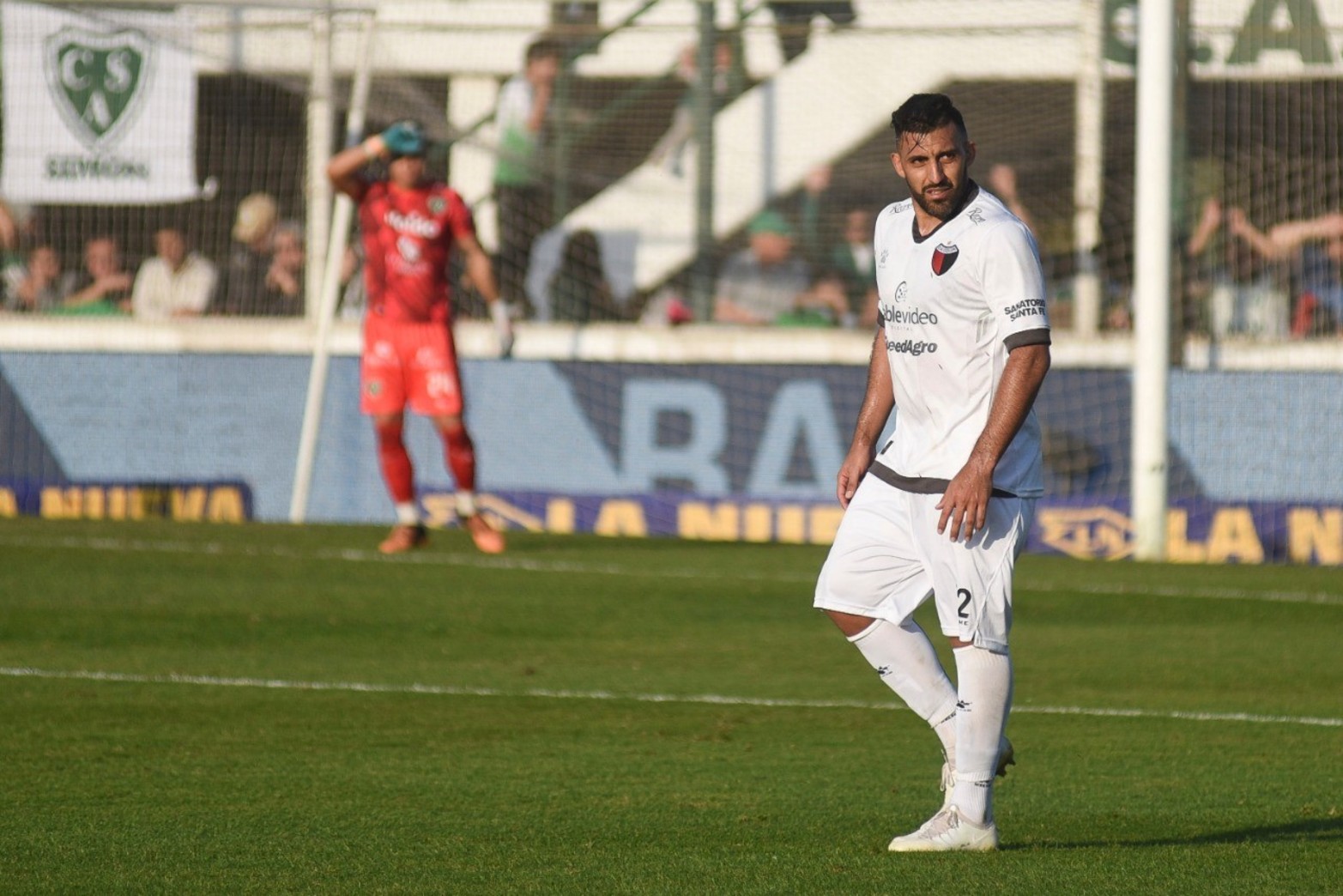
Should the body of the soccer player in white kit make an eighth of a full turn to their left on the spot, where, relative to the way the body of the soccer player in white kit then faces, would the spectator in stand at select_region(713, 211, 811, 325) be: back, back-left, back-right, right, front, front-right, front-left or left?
back

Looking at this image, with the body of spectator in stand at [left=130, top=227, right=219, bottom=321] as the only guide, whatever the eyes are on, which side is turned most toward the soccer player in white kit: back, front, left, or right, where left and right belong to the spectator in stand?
front

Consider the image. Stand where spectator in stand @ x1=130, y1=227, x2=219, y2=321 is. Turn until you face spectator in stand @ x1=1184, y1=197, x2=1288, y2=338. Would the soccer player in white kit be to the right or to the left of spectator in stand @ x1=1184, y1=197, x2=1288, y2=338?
right

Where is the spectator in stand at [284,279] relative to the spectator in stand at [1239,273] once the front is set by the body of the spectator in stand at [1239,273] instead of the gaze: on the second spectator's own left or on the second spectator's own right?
on the second spectator's own right

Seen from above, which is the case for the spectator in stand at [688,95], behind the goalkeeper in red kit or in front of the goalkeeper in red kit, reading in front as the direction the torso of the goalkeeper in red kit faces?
behind

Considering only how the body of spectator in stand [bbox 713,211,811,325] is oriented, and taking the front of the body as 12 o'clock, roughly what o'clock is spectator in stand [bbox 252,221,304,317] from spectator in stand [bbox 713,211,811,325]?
spectator in stand [bbox 252,221,304,317] is roughly at 3 o'clock from spectator in stand [bbox 713,211,811,325].

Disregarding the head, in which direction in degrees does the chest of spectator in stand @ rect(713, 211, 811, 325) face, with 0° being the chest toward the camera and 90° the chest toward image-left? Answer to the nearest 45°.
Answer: approximately 0°

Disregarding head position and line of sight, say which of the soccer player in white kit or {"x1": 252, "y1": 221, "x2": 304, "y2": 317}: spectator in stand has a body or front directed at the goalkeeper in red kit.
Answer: the spectator in stand

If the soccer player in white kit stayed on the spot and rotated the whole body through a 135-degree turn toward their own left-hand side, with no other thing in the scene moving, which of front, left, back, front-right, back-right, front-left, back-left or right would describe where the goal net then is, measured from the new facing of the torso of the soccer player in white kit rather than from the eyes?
left

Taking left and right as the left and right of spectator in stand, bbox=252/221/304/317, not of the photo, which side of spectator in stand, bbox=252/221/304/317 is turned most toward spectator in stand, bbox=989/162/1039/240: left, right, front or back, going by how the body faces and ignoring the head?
left

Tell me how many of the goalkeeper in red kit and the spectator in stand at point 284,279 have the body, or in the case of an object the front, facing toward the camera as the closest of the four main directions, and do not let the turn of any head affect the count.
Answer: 2
